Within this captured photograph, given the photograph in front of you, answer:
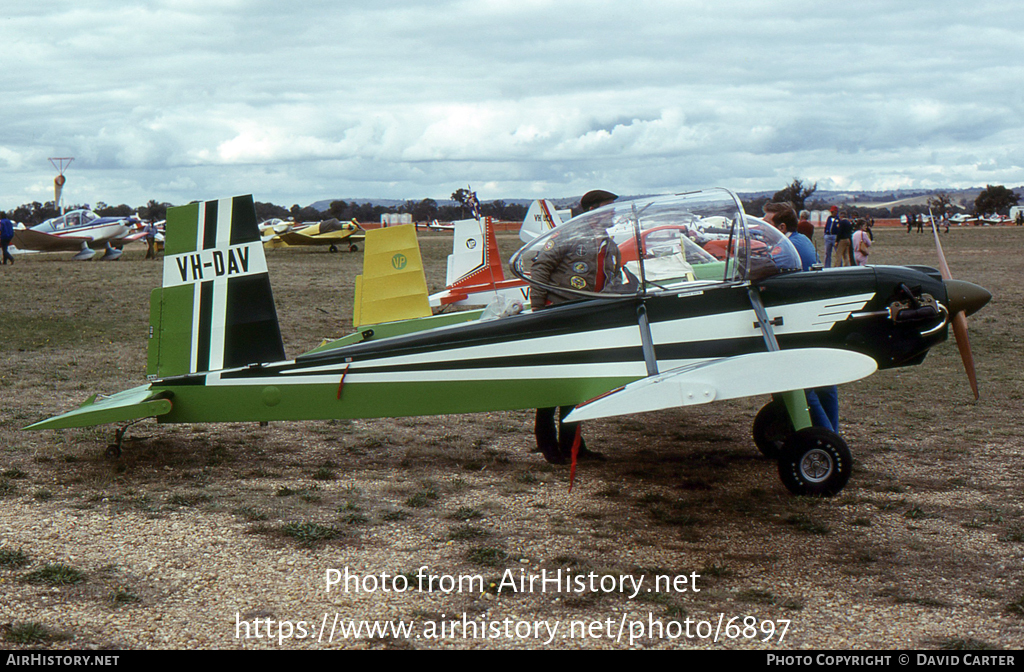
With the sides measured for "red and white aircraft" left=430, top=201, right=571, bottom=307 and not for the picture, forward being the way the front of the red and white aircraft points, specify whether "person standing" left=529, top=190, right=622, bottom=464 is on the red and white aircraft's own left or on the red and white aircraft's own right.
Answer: on the red and white aircraft's own right

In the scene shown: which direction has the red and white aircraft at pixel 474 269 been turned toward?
to the viewer's right

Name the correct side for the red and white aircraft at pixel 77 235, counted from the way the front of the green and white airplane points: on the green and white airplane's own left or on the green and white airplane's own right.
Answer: on the green and white airplane's own left

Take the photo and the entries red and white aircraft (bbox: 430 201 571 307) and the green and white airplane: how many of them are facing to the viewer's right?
2

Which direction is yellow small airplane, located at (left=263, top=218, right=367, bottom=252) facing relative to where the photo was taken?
to the viewer's right

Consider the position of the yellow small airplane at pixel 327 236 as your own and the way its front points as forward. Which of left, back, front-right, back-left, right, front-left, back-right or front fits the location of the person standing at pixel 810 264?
right

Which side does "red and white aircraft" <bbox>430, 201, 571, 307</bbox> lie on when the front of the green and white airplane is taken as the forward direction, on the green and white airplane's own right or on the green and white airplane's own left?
on the green and white airplane's own left

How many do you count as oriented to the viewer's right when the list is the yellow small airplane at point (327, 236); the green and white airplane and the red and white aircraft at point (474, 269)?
3

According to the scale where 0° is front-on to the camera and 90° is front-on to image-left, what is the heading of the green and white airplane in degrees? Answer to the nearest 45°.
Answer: approximately 270°
